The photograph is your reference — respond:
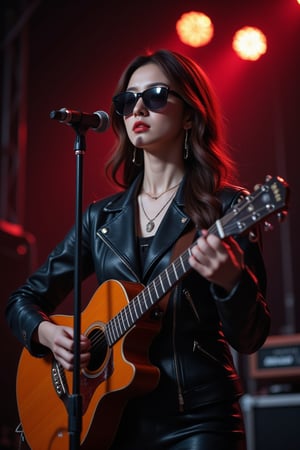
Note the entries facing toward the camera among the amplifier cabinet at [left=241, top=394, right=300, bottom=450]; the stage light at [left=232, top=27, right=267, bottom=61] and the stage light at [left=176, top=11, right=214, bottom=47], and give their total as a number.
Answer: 3

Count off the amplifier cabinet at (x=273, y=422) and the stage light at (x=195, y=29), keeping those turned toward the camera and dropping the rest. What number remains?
2

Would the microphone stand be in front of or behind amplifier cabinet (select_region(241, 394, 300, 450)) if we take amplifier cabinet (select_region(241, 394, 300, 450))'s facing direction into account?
in front

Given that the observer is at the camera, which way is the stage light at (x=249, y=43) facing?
facing the viewer

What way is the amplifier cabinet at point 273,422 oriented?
toward the camera

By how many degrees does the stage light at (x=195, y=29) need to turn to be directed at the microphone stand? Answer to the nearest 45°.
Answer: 0° — it already faces it

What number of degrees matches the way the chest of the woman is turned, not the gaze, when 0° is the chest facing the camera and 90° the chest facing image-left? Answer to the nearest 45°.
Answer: approximately 45°
